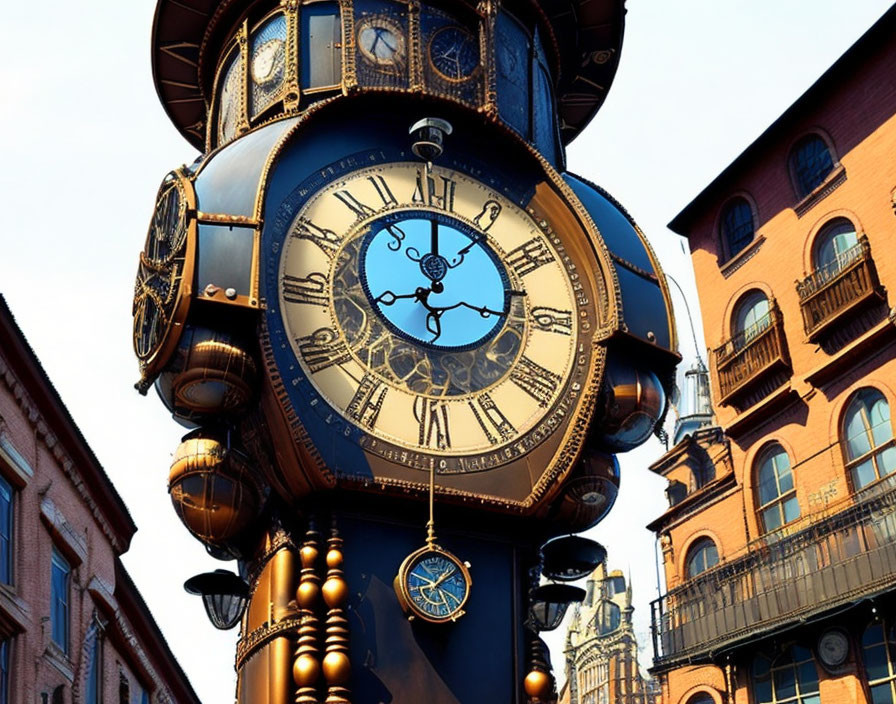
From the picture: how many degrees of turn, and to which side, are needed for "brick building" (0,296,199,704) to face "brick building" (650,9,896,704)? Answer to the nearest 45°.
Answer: approximately 45° to its left

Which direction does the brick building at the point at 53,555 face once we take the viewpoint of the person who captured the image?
facing the viewer and to the right of the viewer

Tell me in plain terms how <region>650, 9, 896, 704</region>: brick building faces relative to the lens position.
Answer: facing the viewer and to the left of the viewer

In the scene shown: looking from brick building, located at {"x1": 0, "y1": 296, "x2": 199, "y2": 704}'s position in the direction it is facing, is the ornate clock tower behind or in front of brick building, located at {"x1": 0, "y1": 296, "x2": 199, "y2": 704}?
in front

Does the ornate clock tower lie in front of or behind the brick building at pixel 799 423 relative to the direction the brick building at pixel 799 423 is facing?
in front

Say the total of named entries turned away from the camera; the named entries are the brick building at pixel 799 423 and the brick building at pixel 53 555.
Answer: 0

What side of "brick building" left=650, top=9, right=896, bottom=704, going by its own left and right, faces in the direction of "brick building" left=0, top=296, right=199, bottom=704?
front
